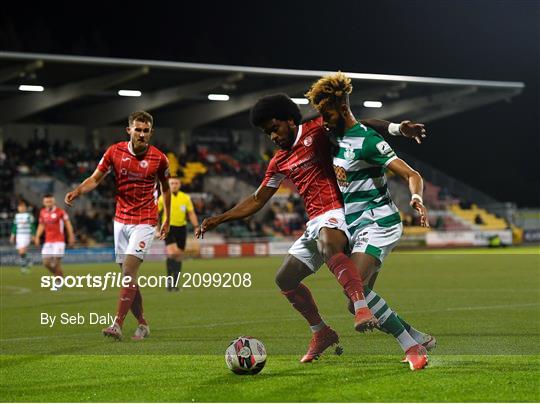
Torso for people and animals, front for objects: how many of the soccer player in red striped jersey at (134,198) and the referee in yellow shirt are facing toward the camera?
2

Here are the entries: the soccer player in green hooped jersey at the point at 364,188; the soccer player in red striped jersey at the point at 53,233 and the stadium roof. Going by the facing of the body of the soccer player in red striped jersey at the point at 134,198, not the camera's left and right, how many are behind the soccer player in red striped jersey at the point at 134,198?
2

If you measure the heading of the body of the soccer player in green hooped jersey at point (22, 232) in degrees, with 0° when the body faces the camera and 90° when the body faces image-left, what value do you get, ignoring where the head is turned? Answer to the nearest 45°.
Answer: approximately 0°

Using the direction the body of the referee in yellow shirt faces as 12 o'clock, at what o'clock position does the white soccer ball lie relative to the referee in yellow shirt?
The white soccer ball is roughly at 12 o'clock from the referee in yellow shirt.

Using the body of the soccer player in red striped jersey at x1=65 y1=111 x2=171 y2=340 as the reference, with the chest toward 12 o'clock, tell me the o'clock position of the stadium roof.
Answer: The stadium roof is roughly at 6 o'clock from the soccer player in red striped jersey.

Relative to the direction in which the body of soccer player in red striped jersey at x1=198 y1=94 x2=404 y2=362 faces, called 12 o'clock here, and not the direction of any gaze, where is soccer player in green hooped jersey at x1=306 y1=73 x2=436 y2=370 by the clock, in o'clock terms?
The soccer player in green hooped jersey is roughly at 8 o'clock from the soccer player in red striped jersey.

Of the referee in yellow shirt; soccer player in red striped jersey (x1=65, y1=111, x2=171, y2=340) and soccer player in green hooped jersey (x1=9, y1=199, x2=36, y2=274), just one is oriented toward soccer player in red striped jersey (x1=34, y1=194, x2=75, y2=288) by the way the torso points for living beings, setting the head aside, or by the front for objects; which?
the soccer player in green hooped jersey

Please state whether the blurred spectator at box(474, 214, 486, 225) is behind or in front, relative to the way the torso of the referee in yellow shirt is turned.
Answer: behind
